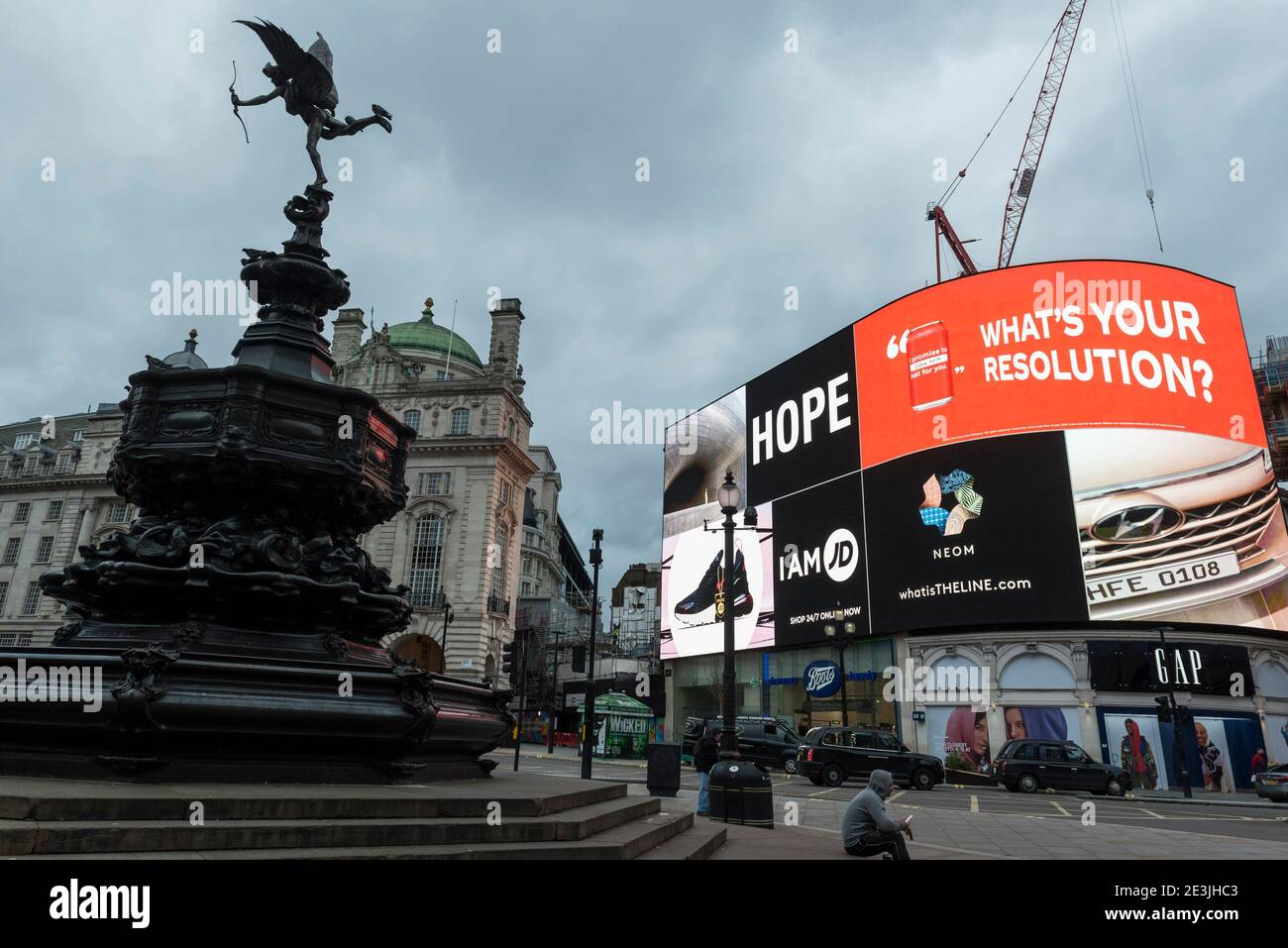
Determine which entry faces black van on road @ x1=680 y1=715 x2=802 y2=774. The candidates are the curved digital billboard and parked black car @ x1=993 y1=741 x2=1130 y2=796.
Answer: the curved digital billboard

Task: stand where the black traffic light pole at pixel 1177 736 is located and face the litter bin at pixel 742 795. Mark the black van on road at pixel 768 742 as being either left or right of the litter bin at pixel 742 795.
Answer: right

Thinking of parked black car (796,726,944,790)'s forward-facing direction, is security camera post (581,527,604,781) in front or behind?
behind

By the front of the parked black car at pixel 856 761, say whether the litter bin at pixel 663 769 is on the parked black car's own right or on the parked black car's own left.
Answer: on the parked black car's own right

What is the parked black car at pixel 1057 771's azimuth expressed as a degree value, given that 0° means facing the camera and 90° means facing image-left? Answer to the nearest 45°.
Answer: approximately 270°

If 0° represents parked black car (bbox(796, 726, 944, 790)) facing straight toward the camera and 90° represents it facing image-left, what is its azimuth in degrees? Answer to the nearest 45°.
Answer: approximately 270°

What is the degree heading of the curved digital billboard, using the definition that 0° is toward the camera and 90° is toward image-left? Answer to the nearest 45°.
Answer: approximately 45°

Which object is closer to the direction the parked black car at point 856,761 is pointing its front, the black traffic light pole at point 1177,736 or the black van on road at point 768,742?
the black traffic light pole

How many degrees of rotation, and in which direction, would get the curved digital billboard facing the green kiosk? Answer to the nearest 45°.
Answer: approximately 45° to its right

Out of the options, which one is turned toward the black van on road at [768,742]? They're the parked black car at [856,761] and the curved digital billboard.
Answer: the curved digital billboard

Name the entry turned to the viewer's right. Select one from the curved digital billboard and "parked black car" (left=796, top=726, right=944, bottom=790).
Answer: the parked black car
